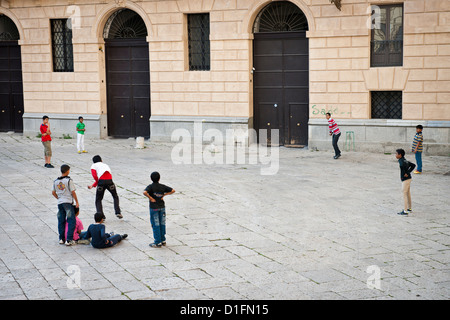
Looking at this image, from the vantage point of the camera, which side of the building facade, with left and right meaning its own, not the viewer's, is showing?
front

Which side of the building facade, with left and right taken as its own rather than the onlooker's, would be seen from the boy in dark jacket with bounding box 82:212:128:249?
front
